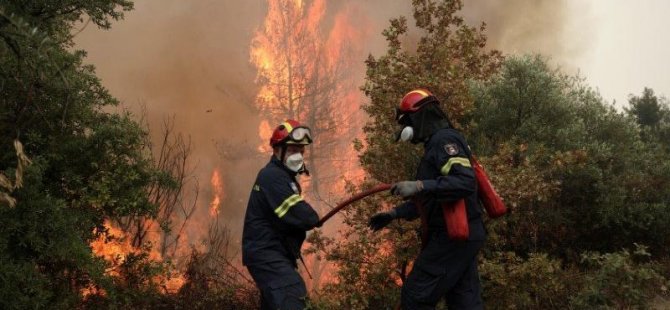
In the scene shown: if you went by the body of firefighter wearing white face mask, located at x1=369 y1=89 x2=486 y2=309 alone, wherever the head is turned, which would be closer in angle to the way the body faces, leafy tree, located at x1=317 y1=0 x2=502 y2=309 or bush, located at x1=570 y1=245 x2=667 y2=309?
the leafy tree

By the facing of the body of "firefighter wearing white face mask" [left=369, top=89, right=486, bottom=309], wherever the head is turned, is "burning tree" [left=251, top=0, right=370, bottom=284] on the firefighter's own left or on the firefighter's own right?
on the firefighter's own right

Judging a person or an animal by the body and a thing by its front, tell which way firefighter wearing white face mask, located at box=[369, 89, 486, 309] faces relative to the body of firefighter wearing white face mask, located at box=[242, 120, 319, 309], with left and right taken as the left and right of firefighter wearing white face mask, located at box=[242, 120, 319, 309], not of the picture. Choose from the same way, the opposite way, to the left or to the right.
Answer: the opposite way

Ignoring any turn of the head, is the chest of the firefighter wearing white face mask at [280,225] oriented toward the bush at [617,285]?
yes

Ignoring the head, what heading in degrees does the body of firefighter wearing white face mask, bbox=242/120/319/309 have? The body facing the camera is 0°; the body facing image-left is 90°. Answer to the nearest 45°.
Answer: approximately 270°

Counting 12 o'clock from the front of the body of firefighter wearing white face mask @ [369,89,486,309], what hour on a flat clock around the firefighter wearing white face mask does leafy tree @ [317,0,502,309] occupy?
The leafy tree is roughly at 3 o'clock from the firefighter wearing white face mask.

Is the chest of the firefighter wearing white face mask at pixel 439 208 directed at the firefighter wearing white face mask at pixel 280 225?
yes

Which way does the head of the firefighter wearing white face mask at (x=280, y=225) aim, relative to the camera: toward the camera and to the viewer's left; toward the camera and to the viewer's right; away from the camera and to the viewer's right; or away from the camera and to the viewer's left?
toward the camera and to the viewer's right

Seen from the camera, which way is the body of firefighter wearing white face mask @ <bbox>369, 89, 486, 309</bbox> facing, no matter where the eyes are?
to the viewer's left

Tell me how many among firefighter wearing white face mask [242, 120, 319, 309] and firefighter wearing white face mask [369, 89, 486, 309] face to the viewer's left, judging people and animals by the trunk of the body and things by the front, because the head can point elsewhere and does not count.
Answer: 1

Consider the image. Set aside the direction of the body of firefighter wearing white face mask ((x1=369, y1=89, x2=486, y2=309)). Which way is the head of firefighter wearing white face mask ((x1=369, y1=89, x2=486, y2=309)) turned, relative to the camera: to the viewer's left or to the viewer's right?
to the viewer's left

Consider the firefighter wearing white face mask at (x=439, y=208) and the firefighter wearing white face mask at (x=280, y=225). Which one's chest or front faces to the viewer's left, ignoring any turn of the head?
the firefighter wearing white face mask at (x=439, y=208)

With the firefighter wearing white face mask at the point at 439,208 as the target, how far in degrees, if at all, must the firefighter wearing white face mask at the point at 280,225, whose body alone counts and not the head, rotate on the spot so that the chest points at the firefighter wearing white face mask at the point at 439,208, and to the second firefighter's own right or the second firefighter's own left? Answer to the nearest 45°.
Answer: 0° — they already face them
